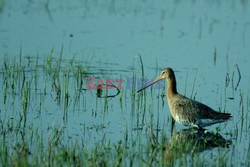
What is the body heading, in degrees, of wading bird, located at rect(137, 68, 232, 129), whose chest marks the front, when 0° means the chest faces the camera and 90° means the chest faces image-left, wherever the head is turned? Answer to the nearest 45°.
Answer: approximately 90°
